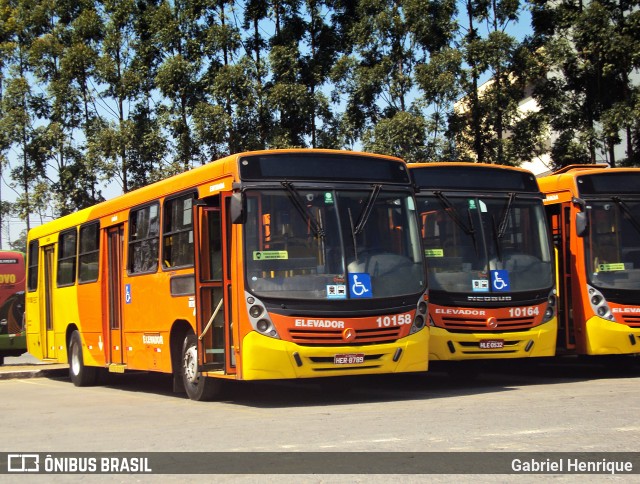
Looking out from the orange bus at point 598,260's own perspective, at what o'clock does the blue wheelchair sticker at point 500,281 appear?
The blue wheelchair sticker is roughly at 3 o'clock from the orange bus.

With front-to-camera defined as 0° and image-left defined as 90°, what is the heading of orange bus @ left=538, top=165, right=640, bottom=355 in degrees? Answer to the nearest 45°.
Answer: approximately 315°

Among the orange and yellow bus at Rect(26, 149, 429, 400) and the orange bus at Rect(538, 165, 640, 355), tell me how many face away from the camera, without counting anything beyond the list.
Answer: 0

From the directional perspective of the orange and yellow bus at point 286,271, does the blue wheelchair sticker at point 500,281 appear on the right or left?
on its left

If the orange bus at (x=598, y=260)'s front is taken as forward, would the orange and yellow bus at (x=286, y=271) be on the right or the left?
on its right

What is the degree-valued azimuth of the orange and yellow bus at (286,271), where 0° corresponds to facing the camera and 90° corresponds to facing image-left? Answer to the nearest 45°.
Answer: approximately 315°
